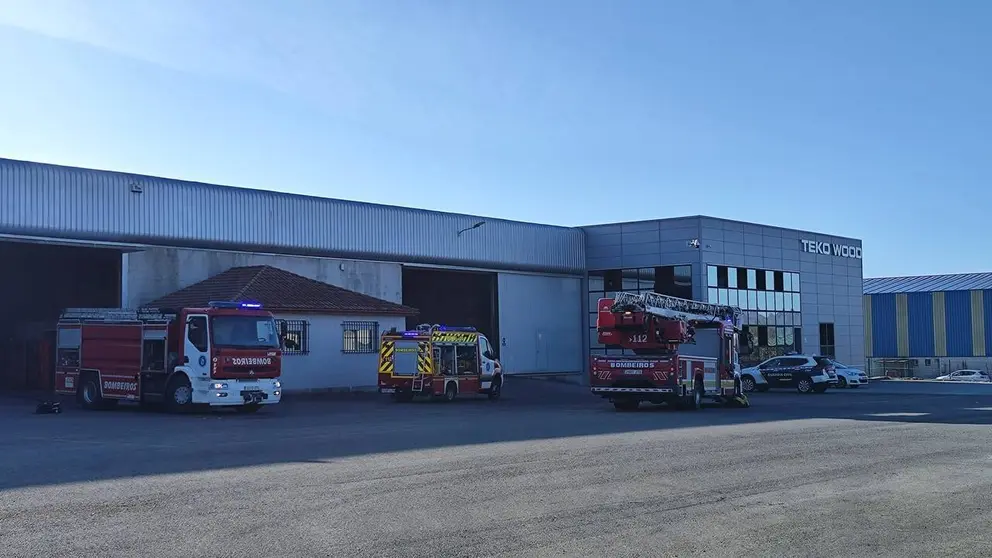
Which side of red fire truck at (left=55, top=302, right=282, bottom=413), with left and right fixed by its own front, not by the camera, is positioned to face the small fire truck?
left

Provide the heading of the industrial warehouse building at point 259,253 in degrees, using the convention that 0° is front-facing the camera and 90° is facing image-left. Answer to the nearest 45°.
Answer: approximately 315°

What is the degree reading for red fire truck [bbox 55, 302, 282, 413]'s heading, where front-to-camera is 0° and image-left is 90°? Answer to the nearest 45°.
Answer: approximately 315°
